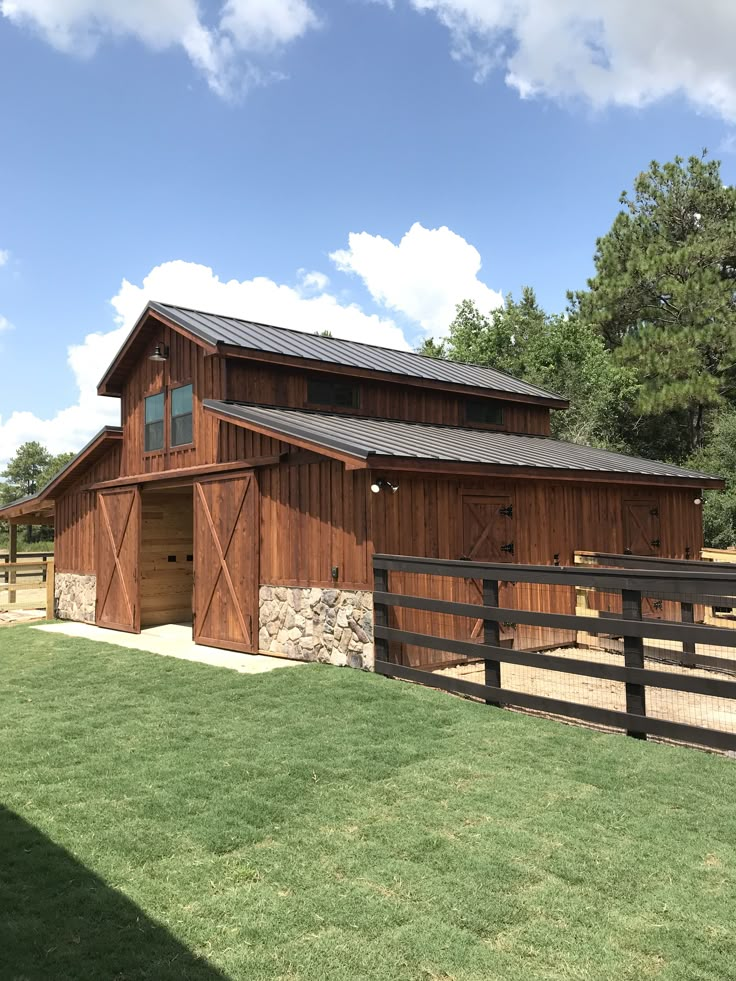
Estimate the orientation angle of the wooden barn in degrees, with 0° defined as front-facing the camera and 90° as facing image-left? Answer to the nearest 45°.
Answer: approximately 45°

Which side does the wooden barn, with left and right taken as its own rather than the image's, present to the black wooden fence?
left
